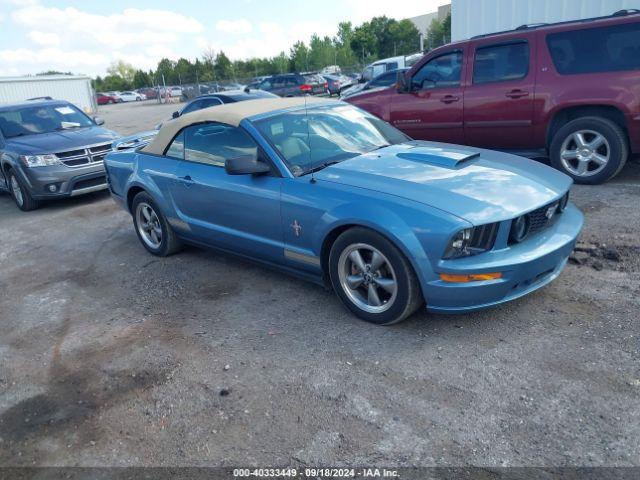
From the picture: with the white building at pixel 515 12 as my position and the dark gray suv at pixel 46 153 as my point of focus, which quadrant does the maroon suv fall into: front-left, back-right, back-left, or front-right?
front-left

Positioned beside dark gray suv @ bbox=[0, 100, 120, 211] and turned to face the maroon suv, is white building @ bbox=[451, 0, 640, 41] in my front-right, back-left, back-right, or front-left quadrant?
front-left

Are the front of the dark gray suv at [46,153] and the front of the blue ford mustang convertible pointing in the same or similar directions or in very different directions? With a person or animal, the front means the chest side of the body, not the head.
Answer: same or similar directions

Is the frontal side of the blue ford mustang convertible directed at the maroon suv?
no

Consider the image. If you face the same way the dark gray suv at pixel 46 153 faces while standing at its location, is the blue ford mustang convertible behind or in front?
in front

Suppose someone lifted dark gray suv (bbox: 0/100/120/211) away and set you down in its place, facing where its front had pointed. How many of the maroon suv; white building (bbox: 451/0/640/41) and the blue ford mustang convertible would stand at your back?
0

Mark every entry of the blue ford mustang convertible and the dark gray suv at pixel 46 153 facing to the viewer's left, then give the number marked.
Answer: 0

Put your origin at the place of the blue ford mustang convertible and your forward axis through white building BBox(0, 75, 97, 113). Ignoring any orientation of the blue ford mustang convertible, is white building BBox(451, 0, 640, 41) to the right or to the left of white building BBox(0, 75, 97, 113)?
right

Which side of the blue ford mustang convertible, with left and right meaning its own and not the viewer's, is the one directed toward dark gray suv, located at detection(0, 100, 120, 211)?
back

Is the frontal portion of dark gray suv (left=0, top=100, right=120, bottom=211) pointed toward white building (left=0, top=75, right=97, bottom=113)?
no

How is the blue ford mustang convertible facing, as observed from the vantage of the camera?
facing the viewer and to the right of the viewer

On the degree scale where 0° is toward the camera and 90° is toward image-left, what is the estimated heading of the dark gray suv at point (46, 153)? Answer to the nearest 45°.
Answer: approximately 315°
